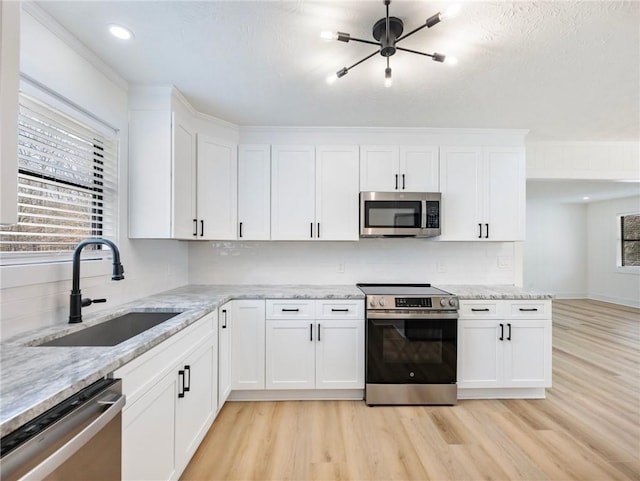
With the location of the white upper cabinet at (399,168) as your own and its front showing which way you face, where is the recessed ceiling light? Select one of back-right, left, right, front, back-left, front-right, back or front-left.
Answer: front-right

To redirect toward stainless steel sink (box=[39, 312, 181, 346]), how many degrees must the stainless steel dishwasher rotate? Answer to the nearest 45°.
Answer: approximately 135° to its left

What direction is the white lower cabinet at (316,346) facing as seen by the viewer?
toward the camera

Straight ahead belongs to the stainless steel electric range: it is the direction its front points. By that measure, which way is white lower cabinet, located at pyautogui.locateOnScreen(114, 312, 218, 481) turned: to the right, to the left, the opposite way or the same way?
to the left

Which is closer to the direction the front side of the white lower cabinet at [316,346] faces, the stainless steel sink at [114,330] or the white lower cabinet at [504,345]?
the stainless steel sink

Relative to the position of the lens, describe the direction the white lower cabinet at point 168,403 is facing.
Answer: facing the viewer and to the right of the viewer

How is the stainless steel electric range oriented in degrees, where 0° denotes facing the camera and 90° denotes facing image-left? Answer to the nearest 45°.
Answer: approximately 0°

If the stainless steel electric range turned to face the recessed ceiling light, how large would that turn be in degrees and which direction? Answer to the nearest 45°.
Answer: approximately 45° to its right

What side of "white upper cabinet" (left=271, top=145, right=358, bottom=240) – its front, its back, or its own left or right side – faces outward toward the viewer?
front

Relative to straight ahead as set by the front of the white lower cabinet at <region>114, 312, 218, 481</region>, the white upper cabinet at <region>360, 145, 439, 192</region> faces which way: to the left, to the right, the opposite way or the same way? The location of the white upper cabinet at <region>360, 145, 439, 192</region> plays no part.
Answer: to the right

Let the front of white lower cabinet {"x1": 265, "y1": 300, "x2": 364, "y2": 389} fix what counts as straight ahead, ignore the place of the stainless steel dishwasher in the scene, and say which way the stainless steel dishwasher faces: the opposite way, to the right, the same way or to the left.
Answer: to the left

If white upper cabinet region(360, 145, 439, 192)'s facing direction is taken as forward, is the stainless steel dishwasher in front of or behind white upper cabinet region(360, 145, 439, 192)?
in front

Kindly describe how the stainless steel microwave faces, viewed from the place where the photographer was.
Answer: facing the viewer

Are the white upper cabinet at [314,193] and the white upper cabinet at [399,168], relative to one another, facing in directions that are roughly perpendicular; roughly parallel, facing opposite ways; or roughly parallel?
roughly parallel

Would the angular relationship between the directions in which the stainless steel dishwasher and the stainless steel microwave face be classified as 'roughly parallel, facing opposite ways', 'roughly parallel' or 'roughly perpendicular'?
roughly perpendicular
